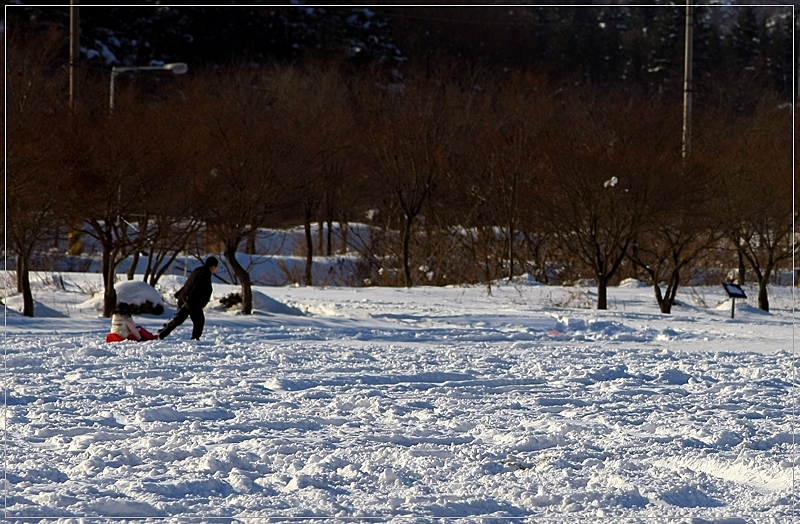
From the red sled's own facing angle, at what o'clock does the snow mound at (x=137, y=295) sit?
The snow mound is roughly at 9 o'clock from the red sled.

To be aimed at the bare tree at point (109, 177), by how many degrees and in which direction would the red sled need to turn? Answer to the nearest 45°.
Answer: approximately 90° to its left

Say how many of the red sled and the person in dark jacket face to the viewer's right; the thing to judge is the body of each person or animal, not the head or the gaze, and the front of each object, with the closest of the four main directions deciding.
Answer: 2

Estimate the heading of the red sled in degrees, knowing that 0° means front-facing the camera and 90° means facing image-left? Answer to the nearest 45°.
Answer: approximately 270°

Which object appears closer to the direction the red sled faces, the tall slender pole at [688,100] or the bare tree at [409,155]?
the tall slender pole

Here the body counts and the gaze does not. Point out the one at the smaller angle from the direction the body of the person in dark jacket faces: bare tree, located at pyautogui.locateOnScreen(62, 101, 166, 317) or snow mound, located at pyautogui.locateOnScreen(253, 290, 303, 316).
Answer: the snow mound

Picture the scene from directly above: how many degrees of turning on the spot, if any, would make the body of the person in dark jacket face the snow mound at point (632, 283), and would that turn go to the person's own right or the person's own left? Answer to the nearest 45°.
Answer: approximately 45° to the person's own left

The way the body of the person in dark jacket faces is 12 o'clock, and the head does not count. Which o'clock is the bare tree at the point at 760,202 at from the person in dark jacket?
The bare tree is roughly at 11 o'clock from the person in dark jacket.

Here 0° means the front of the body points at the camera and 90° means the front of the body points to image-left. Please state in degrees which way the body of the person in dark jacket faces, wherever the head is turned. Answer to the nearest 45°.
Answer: approximately 270°
